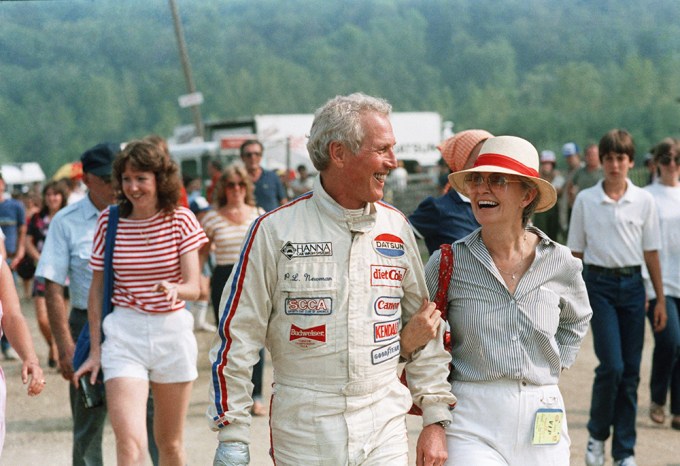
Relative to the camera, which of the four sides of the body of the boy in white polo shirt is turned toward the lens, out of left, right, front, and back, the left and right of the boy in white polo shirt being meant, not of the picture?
front

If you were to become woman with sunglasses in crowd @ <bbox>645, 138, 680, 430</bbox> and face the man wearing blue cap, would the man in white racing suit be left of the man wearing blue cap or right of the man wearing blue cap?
left

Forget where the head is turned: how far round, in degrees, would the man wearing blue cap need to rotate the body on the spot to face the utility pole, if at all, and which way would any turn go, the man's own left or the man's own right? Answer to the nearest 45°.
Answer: approximately 135° to the man's own left

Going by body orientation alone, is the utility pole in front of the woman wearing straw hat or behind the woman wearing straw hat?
behind

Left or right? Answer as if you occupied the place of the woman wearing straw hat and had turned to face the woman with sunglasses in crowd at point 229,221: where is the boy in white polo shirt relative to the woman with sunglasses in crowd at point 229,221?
right

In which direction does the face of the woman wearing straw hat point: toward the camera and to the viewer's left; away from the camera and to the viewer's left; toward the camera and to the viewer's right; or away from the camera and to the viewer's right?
toward the camera and to the viewer's left

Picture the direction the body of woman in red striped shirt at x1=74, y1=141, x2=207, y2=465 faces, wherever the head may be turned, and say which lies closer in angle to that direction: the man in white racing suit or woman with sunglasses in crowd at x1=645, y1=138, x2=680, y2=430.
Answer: the man in white racing suit

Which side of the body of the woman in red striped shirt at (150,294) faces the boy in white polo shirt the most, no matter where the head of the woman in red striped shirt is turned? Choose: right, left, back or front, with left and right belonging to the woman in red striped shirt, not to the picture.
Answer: left

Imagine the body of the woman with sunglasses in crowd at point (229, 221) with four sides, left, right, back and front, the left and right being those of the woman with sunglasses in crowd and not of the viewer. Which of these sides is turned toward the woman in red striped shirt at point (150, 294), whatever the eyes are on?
front

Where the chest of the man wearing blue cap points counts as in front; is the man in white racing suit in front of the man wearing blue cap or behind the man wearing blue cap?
in front

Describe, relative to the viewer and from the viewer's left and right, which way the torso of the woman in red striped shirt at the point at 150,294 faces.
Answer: facing the viewer

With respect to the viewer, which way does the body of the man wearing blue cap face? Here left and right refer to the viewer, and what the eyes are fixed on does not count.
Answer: facing the viewer and to the right of the viewer

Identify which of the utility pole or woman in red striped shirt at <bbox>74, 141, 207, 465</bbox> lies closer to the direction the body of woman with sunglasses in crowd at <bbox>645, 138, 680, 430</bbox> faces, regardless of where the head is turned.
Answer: the woman in red striped shirt
